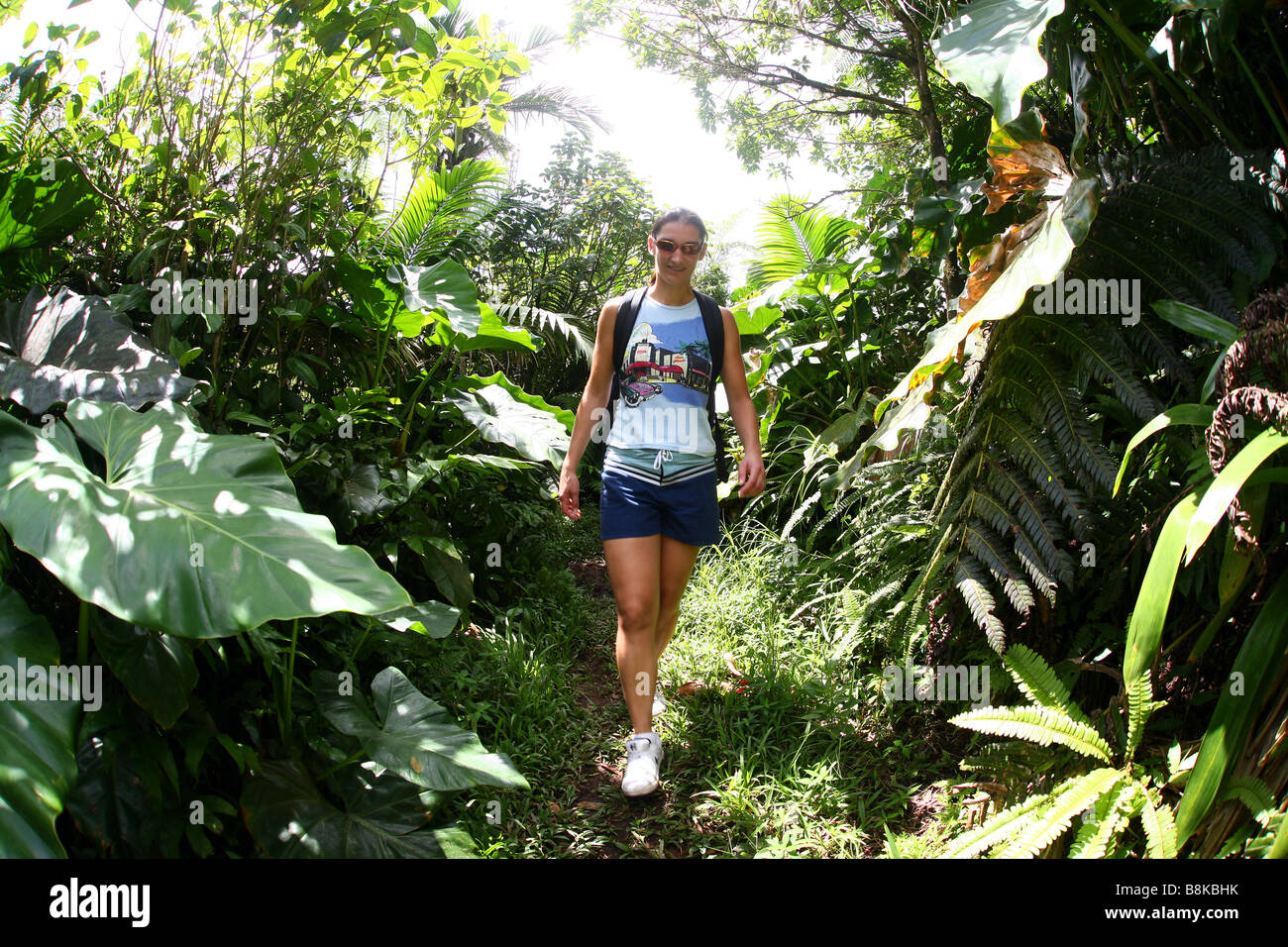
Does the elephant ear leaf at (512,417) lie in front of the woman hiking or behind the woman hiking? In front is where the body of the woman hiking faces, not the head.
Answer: behind

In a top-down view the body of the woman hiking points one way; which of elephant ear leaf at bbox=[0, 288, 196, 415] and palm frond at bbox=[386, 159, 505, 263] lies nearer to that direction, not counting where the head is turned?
the elephant ear leaf

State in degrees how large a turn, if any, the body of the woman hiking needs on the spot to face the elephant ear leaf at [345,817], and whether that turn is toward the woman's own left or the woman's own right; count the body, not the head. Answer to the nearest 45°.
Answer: approximately 45° to the woman's own right

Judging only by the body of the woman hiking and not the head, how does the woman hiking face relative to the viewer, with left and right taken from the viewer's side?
facing the viewer

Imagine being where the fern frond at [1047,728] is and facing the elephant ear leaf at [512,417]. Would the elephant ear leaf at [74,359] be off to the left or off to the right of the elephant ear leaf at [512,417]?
left

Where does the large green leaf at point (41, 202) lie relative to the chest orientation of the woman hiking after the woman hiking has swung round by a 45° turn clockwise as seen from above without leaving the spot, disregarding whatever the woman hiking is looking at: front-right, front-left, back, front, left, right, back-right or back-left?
front-right

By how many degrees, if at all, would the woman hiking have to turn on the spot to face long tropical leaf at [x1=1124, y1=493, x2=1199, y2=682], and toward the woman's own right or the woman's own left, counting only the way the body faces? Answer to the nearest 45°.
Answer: approximately 45° to the woman's own left
